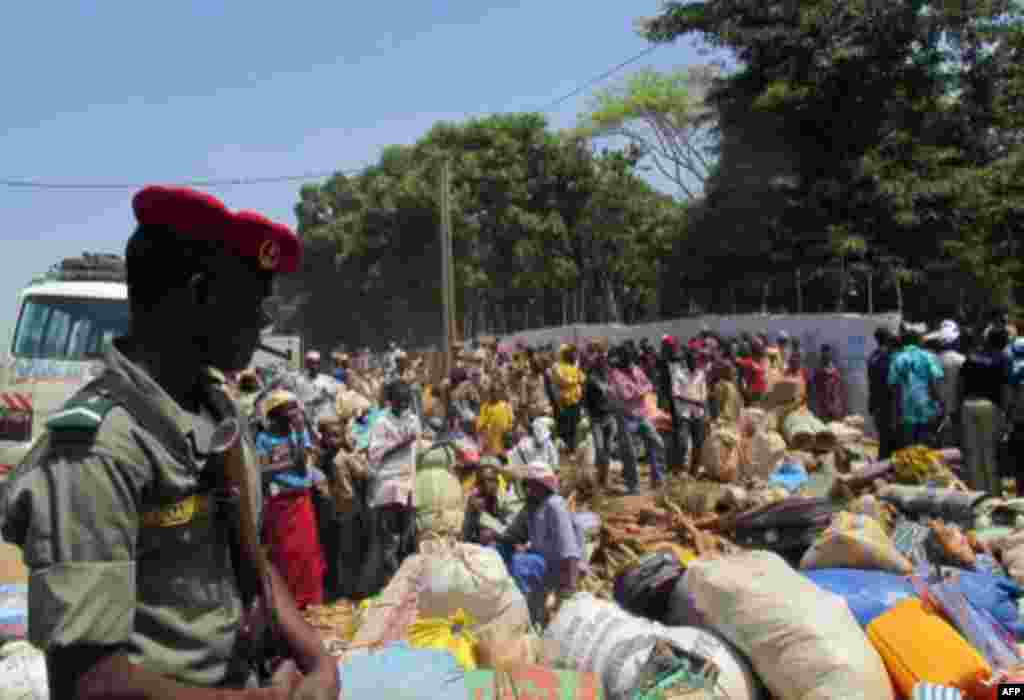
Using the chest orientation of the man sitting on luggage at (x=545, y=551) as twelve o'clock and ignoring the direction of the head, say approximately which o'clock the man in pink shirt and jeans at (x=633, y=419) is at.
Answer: The man in pink shirt and jeans is roughly at 5 o'clock from the man sitting on luggage.

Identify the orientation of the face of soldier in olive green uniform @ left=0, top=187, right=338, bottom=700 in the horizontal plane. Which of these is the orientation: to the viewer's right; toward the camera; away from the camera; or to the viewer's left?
to the viewer's right

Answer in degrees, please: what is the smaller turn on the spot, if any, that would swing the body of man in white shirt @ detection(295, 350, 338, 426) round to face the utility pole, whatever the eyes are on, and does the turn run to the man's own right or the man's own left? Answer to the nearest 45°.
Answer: approximately 180°

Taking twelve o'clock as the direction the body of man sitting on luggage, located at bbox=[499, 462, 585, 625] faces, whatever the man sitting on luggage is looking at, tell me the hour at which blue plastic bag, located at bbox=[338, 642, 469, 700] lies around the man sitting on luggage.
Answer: The blue plastic bag is roughly at 11 o'clock from the man sitting on luggage.
